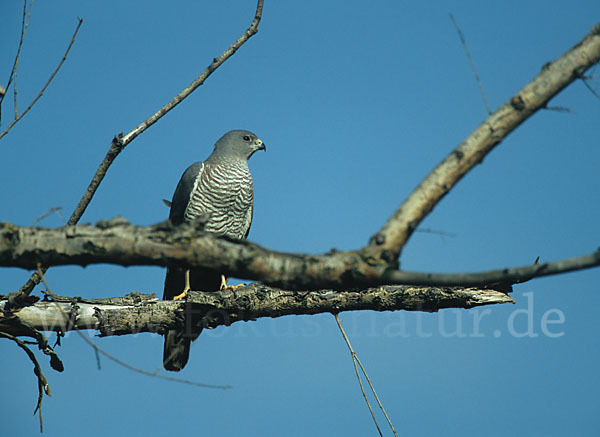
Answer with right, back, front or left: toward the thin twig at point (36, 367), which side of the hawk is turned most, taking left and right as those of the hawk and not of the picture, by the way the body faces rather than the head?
right

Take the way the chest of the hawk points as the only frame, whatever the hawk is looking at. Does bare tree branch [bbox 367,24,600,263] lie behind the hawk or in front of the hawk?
in front

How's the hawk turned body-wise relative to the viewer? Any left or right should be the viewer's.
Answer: facing the viewer and to the right of the viewer
